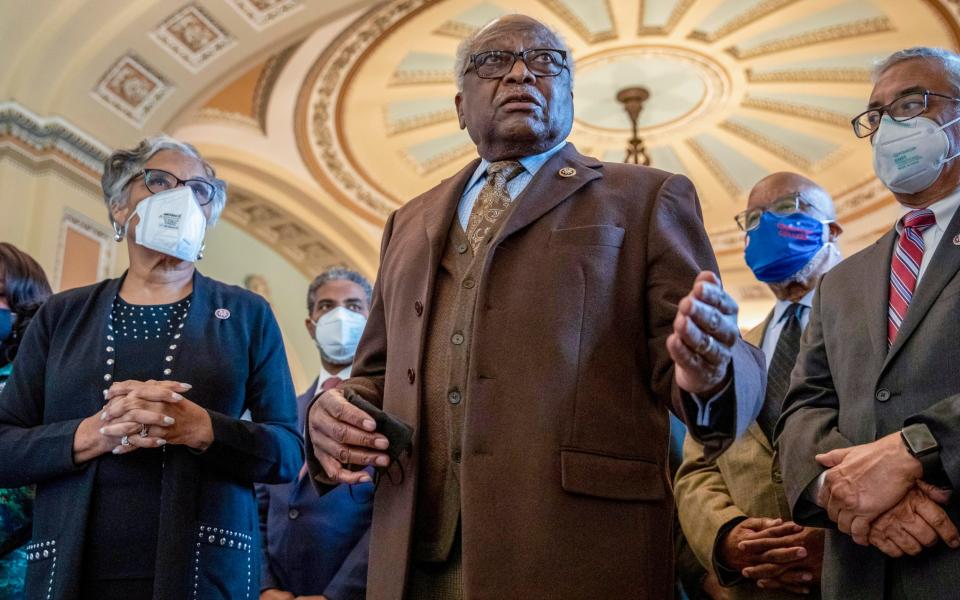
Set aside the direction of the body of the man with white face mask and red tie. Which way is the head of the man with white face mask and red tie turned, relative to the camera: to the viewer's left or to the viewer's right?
to the viewer's left

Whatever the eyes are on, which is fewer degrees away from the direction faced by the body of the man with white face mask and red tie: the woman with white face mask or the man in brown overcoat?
the man in brown overcoat

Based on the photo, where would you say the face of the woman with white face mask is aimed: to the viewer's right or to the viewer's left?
to the viewer's right

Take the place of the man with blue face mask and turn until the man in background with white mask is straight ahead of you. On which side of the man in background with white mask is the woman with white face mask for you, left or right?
left

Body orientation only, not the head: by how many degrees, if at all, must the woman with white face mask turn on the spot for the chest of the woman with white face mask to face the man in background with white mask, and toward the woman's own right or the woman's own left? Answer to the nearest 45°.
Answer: approximately 135° to the woman's own left

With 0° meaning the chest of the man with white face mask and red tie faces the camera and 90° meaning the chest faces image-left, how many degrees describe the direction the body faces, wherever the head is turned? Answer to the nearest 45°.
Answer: approximately 45°

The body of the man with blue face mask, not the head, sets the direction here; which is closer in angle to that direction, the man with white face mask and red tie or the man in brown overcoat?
the man in brown overcoat

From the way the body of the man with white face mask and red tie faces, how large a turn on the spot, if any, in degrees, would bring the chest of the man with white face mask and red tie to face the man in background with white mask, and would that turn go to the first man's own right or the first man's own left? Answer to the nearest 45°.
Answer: approximately 45° to the first man's own right

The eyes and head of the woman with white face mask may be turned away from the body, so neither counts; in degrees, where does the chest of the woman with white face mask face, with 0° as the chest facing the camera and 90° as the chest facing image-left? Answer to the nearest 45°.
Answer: approximately 0°

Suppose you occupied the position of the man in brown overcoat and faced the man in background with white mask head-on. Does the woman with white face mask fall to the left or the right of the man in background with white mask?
left

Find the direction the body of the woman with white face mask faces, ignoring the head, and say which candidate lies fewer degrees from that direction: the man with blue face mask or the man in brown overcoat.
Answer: the man in brown overcoat
